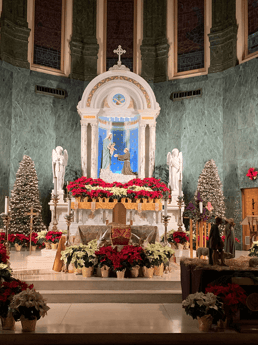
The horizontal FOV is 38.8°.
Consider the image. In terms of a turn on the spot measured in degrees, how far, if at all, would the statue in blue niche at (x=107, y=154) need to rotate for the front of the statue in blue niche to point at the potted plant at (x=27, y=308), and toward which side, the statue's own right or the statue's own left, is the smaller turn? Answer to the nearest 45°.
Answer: approximately 45° to the statue's own right

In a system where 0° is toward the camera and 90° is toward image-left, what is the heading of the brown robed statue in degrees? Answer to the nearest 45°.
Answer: approximately 90°

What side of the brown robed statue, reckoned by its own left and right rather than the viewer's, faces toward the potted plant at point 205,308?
left

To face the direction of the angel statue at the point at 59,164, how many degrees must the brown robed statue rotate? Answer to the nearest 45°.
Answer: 0° — it already faces it

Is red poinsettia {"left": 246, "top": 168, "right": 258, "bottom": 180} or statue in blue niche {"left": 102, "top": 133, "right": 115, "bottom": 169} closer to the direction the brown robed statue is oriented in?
the statue in blue niche

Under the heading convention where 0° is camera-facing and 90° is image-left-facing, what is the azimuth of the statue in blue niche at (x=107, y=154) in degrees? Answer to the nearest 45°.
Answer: approximately 315°

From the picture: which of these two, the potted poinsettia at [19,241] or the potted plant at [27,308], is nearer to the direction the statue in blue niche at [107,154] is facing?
the potted plant

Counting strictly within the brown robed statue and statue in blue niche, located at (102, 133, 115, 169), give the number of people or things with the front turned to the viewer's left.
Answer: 1
